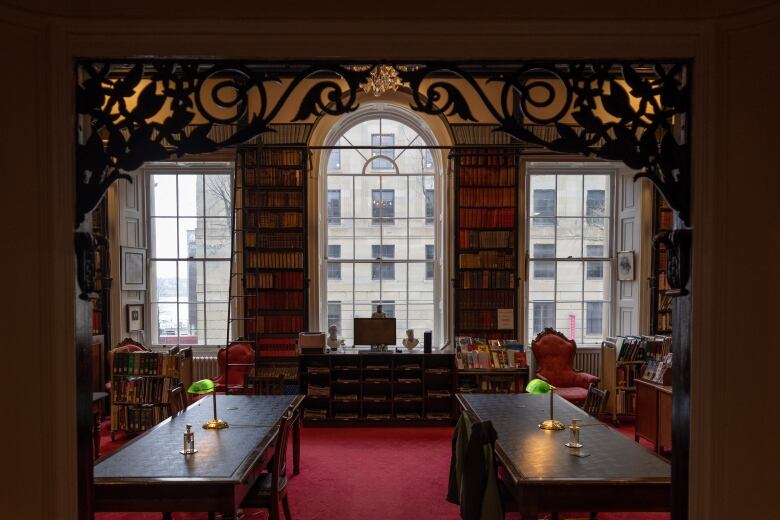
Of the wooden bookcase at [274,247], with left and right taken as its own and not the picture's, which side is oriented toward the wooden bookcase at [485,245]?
left

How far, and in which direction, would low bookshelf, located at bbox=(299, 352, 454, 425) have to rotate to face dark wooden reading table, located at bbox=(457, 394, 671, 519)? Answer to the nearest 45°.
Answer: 0° — it already faces it

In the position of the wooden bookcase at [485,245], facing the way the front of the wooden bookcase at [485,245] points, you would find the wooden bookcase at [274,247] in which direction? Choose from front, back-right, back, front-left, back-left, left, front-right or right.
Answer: right

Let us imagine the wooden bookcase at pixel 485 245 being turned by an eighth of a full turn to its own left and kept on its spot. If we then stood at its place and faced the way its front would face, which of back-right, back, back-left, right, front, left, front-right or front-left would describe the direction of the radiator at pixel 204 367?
back-right

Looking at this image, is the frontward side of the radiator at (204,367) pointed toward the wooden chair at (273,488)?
yes

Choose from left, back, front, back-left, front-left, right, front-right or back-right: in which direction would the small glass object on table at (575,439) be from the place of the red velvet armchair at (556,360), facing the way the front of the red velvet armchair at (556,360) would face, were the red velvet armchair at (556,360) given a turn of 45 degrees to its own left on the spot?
right

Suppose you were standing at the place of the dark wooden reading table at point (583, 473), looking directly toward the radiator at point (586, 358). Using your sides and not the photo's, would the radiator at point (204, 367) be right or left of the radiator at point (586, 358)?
left

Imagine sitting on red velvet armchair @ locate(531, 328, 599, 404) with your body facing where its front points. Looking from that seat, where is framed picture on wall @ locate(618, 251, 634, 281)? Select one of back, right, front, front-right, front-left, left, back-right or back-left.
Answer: left
